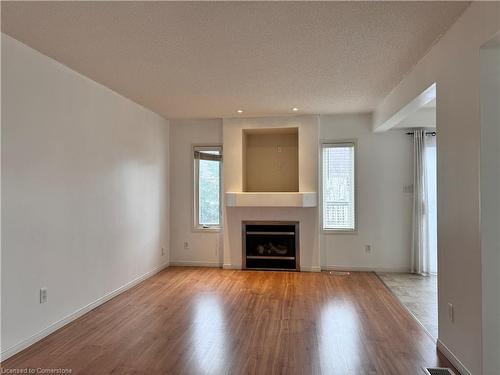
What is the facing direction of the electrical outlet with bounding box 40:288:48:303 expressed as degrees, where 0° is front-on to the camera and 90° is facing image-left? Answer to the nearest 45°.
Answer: approximately 315°

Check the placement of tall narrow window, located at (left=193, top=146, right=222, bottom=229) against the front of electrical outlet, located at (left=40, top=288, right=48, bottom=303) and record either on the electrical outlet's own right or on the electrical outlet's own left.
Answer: on the electrical outlet's own left

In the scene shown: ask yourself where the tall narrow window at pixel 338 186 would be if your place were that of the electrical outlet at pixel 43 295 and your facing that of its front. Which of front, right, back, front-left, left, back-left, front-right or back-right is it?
front-left

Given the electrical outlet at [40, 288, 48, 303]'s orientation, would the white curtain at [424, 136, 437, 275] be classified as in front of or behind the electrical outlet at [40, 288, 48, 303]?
in front

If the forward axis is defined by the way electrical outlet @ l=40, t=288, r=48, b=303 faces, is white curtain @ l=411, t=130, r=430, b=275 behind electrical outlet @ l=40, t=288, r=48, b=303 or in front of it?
in front

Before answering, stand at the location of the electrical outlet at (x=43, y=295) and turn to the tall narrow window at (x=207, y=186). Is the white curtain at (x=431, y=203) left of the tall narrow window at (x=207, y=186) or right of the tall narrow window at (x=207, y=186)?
right

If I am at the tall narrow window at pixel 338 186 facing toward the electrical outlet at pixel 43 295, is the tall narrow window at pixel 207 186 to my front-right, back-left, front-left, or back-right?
front-right

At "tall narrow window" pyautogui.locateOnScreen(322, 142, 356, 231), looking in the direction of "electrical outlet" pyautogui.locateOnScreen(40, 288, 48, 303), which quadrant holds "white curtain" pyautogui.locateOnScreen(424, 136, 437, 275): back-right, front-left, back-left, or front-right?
back-left

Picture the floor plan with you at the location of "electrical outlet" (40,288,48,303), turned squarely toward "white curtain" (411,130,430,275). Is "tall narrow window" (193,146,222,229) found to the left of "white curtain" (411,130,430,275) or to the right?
left

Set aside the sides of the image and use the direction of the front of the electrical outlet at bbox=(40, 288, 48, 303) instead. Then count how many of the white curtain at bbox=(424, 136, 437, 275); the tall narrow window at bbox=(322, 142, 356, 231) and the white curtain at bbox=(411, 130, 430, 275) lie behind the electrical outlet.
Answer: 0
